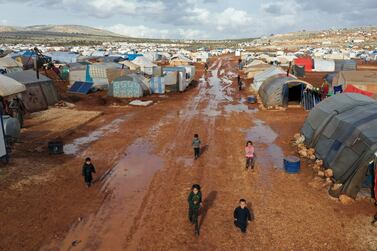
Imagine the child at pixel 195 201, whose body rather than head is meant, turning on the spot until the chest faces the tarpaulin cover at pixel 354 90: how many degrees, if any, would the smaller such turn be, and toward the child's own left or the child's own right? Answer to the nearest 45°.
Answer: approximately 135° to the child's own left

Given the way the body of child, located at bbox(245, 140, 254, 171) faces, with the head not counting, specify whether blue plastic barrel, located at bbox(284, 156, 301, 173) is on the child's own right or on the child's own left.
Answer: on the child's own left

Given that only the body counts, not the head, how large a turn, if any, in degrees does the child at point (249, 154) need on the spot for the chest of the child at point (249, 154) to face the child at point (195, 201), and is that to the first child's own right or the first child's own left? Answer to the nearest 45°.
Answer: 0° — they already face them

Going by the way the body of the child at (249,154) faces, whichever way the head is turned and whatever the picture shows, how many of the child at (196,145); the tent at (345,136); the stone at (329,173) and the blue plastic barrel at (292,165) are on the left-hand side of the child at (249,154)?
3

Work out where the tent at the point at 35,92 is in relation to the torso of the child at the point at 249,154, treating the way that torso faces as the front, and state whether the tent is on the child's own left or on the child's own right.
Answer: on the child's own right

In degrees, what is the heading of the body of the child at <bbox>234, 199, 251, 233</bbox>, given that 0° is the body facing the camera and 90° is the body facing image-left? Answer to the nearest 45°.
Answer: approximately 0°

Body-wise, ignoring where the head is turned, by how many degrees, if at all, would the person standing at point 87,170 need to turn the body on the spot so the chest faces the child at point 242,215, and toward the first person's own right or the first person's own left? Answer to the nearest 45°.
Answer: approximately 45° to the first person's own left

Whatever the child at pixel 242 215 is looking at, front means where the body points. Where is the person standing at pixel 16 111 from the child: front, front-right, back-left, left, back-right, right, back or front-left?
back-right

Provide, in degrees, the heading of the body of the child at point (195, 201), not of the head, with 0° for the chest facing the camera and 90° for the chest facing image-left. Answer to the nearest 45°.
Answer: approximately 0°

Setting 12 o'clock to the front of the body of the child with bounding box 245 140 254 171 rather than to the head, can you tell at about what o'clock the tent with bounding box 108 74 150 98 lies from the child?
The tent is roughly at 5 o'clock from the child.

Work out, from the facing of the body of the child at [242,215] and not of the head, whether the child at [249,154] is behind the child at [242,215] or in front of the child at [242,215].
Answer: behind

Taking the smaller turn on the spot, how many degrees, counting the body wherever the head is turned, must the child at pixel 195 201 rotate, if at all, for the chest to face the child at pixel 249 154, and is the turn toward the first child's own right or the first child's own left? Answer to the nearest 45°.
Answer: approximately 135° to the first child's own left
